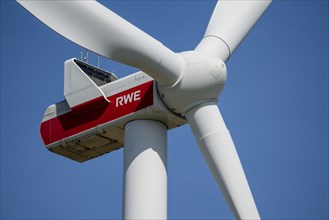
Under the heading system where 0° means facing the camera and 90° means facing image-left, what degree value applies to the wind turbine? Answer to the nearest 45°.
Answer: approximately 315°
